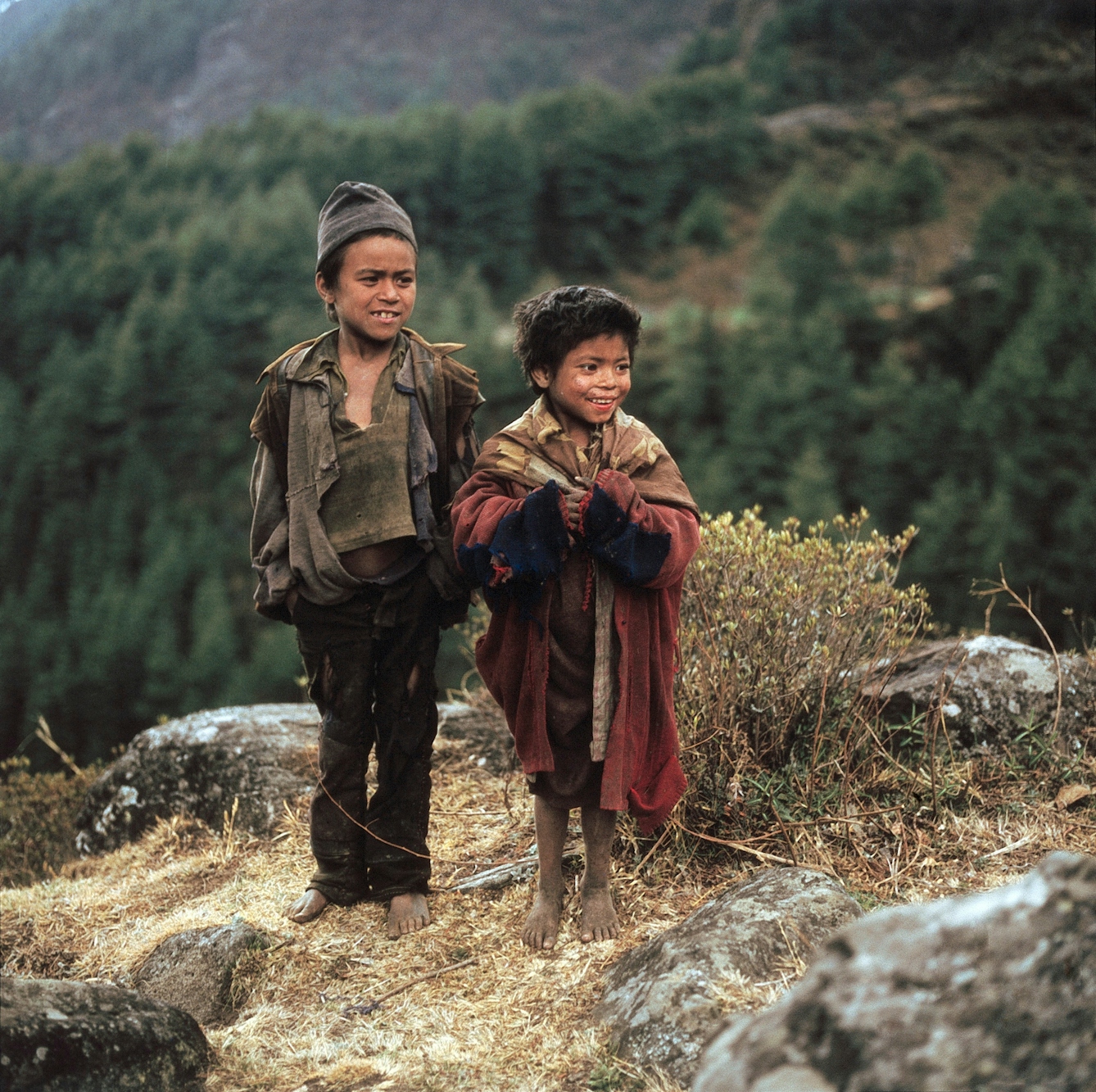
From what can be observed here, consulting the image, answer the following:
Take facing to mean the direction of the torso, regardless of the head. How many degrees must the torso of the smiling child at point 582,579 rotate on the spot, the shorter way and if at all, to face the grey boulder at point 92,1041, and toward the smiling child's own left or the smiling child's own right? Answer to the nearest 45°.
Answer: approximately 45° to the smiling child's own right

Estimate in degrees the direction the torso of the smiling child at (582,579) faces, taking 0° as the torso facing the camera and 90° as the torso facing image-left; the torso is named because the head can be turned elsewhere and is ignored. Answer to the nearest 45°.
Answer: approximately 0°

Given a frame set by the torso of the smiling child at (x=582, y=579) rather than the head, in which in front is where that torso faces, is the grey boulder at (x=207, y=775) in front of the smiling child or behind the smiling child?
behind

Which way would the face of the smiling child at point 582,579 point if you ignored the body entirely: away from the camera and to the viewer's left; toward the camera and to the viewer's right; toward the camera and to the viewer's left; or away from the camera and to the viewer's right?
toward the camera and to the viewer's right
